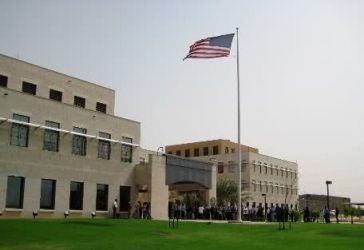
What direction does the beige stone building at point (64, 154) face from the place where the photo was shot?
facing the viewer and to the right of the viewer

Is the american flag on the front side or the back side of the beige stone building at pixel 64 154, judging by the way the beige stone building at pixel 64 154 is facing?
on the front side
